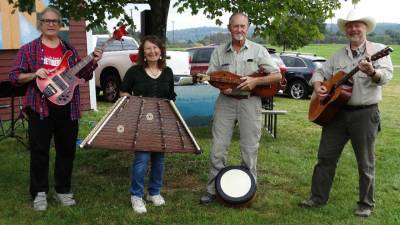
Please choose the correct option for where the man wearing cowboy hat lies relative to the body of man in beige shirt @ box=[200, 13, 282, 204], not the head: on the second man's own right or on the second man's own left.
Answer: on the second man's own left

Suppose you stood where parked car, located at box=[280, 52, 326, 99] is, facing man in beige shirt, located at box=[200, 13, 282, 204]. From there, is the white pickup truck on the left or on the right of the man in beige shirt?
right

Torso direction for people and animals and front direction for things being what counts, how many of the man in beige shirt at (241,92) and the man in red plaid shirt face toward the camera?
2

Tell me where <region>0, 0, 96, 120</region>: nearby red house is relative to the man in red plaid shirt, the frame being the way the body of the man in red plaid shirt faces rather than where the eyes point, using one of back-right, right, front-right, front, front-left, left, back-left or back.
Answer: back

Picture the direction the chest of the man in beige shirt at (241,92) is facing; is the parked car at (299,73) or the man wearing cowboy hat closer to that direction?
the man wearing cowboy hat

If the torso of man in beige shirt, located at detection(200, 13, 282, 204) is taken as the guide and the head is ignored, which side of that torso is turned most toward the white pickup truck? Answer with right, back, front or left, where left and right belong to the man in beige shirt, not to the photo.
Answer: back

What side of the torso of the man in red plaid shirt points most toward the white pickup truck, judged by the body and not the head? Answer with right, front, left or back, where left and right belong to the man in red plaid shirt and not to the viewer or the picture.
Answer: back

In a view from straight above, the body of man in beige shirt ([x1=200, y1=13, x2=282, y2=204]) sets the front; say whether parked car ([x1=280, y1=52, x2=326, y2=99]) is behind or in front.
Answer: behind

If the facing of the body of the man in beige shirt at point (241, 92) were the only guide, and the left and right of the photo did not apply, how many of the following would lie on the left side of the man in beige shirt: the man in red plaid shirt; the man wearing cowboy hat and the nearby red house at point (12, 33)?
1
